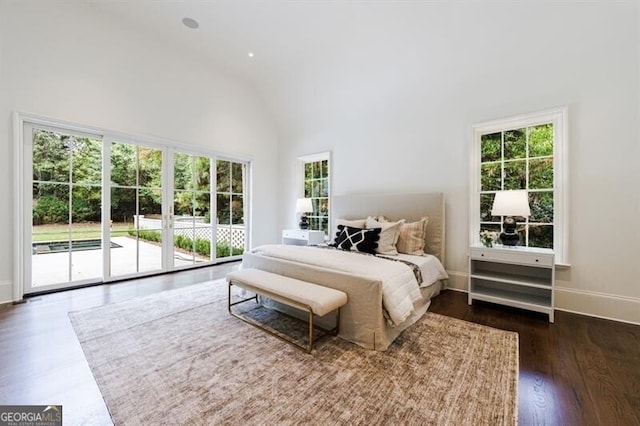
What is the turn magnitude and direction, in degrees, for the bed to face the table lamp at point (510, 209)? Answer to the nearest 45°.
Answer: approximately 135° to its left

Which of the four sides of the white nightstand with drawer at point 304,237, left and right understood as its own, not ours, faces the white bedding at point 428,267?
left

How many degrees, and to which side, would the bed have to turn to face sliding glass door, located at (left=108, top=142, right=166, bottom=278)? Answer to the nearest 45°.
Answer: approximately 45° to its right

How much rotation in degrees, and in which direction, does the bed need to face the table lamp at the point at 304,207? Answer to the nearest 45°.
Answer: approximately 90° to its right

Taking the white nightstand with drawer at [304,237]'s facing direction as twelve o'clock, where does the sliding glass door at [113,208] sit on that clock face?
The sliding glass door is roughly at 1 o'clock from the white nightstand with drawer.

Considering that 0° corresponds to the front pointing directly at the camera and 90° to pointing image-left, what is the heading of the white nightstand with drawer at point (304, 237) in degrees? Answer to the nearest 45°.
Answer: approximately 45°

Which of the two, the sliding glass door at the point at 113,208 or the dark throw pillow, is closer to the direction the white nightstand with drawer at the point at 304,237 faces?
the sliding glass door

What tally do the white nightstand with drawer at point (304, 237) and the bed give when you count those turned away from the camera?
0

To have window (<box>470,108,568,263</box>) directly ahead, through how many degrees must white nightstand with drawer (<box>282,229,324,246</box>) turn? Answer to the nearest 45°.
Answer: approximately 90° to its left

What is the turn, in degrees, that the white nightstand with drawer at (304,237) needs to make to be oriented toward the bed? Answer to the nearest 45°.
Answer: approximately 45° to its left

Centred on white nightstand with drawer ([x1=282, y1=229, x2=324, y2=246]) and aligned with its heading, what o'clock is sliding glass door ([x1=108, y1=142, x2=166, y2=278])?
The sliding glass door is roughly at 1 o'clock from the white nightstand with drawer.
